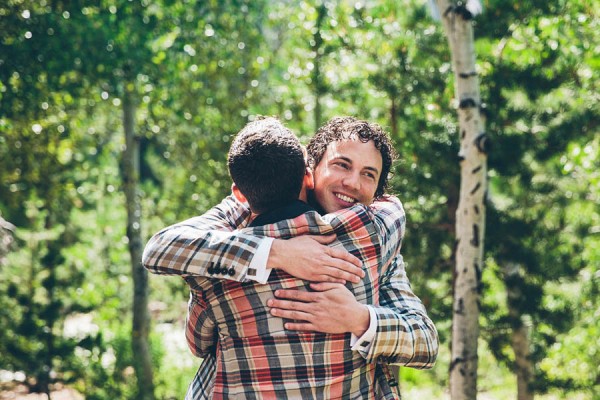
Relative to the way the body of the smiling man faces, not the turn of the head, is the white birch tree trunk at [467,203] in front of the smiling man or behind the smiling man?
behind

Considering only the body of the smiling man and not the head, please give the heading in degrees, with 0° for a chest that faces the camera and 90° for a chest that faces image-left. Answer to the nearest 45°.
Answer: approximately 0°

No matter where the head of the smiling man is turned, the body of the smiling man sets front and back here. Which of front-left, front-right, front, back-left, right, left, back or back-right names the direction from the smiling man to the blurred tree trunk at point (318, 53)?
back

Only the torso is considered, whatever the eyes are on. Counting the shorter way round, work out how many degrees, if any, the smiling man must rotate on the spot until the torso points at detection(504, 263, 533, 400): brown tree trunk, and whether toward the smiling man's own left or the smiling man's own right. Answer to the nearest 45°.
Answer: approximately 135° to the smiling man's own left
